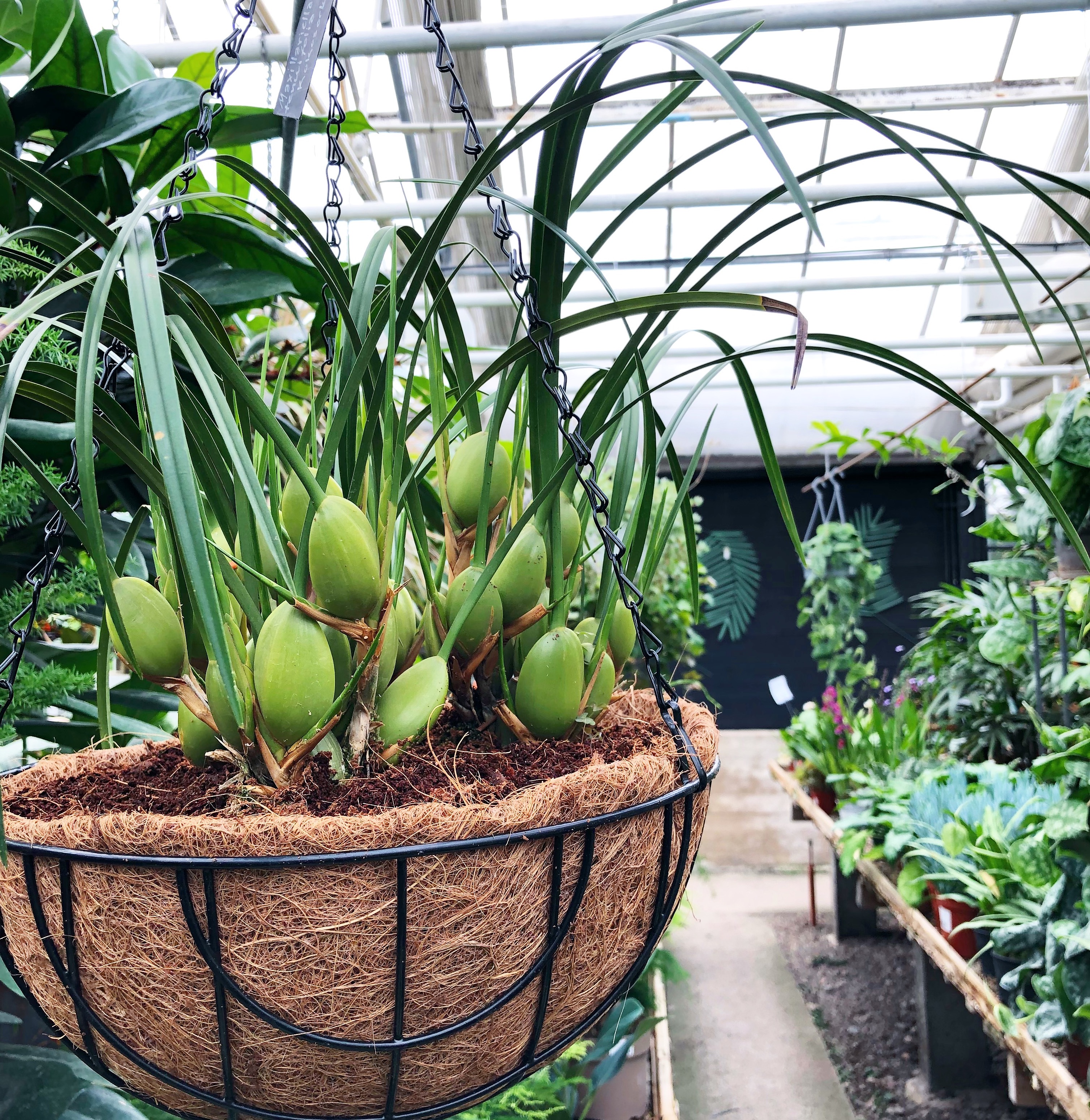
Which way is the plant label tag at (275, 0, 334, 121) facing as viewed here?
toward the camera

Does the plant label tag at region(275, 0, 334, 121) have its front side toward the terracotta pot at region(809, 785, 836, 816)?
no

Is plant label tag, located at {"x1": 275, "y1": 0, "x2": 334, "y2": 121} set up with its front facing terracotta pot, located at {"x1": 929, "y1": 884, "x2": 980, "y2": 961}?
no

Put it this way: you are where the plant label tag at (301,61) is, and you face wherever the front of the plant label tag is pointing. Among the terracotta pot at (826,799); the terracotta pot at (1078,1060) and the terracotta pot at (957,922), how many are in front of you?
0
